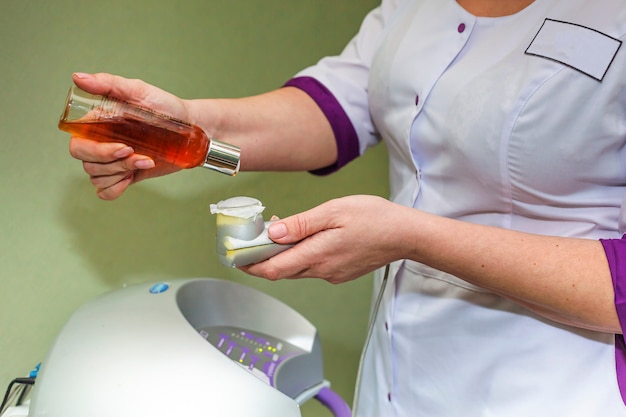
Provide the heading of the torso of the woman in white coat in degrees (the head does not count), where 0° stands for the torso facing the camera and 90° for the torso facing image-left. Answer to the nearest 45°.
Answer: approximately 45°
